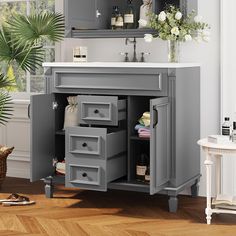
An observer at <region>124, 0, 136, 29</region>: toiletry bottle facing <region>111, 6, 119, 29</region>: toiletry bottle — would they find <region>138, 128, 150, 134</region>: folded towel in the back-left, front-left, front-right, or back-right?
back-left

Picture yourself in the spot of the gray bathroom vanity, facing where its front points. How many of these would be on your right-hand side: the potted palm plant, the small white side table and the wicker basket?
2

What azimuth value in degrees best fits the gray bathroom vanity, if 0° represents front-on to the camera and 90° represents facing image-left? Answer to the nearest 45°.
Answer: approximately 45°

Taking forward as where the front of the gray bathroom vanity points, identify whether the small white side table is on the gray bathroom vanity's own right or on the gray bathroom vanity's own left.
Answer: on the gray bathroom vanity's own left

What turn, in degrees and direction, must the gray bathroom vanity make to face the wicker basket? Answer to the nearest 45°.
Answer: approximately 90° to its right
